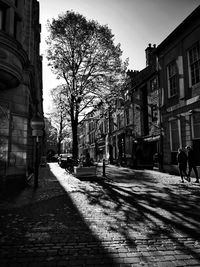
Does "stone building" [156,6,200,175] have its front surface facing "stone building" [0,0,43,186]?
yes

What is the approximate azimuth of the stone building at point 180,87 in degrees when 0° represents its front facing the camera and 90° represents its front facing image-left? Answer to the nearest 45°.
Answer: approximately 45°

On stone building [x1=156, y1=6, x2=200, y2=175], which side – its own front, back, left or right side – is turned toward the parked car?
right

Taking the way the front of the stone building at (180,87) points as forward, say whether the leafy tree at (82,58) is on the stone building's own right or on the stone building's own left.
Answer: on the stone building's own right
